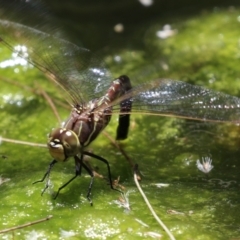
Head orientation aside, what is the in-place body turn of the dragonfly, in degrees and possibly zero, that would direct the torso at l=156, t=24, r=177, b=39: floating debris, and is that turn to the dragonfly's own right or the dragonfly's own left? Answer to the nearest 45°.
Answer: approximately 135° to the dragonfly's own right

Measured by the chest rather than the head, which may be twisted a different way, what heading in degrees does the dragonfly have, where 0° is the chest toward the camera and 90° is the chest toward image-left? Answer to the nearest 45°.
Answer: approximately 45°

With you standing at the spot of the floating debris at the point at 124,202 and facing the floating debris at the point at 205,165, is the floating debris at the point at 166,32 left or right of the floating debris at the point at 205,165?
left

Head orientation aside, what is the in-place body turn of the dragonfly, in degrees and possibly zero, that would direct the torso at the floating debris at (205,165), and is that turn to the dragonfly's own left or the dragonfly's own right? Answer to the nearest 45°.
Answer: approximately 135° to the dragonfly's own left

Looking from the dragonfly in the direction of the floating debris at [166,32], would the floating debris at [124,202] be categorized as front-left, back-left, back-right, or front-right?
back-right
